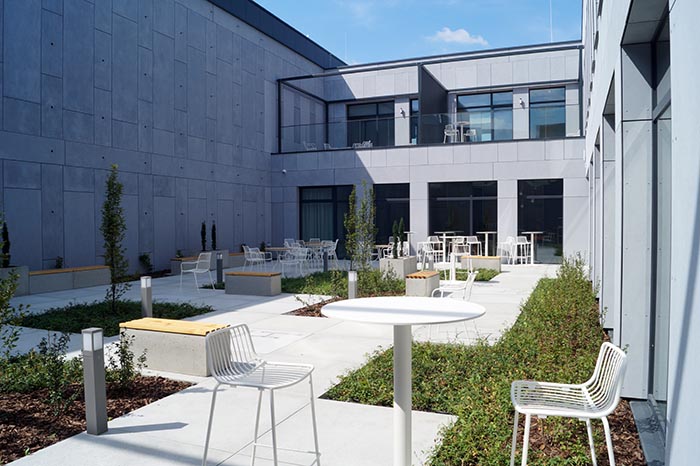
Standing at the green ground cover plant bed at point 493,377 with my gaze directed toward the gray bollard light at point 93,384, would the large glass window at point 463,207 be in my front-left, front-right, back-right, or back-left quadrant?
back-right

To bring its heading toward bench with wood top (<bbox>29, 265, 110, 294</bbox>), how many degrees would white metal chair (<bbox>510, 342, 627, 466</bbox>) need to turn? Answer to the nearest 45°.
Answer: approximately 45° to its right

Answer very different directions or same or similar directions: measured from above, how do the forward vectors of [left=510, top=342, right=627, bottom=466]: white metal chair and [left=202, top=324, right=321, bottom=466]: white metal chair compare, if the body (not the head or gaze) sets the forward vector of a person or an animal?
very different directions

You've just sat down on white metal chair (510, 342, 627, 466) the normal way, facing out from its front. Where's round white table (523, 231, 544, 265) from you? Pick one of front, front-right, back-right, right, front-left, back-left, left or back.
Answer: right

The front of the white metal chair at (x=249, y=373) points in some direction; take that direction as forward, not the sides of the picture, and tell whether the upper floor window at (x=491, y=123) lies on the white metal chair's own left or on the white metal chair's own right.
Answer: on the white metal chair's own left

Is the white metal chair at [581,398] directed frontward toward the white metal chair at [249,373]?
yes

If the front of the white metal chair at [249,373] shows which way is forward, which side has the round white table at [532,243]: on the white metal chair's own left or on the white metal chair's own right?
on the white metal chair's own left

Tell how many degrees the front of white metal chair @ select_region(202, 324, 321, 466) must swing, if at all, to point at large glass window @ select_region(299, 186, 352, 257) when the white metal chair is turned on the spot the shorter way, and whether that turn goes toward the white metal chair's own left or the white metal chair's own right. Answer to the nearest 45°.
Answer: approximately 135° to the white metal chair's own left

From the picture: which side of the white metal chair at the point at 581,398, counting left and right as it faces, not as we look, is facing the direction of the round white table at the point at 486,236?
right

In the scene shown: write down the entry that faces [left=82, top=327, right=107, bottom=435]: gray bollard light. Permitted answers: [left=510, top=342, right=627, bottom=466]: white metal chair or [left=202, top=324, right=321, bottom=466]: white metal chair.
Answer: [left=510, top=342, right=627, bottom=466]: white metal chair

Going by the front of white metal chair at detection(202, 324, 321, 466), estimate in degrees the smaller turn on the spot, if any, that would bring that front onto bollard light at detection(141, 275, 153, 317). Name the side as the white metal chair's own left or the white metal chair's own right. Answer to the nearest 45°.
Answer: approximately 135° to the white metal chair's own left

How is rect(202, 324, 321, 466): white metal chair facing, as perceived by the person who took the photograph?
facing the viewer and to the right of the viewer

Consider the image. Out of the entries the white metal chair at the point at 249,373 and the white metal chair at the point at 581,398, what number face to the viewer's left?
1

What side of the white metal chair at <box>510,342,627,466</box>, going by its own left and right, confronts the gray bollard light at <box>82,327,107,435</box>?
front

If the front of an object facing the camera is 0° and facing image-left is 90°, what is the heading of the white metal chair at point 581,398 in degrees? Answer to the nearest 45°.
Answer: approximately 90°

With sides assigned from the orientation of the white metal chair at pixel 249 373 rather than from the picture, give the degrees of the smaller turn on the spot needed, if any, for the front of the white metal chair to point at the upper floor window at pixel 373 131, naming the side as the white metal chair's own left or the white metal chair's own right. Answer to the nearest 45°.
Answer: approximately 135° to the white metal chair's own left

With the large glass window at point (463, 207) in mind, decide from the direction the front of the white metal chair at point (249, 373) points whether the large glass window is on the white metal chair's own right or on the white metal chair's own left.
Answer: on the white metal chair's own left

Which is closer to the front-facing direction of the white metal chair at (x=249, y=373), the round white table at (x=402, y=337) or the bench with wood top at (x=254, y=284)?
the round white table

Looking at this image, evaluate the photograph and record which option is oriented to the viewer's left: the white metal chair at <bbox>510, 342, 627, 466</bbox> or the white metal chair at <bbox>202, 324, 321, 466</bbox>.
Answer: the white metal chair at <bbox>510, 342, 627, 466</bbox>
